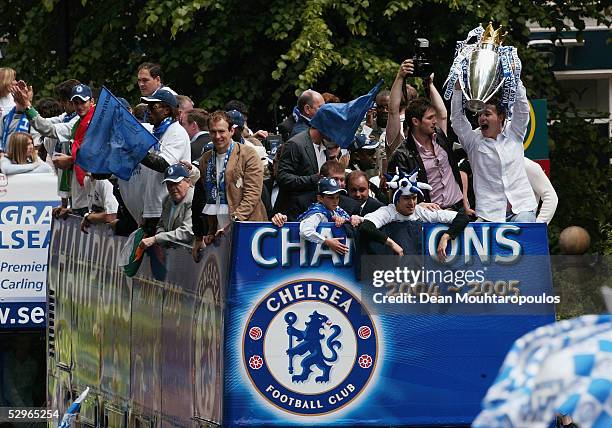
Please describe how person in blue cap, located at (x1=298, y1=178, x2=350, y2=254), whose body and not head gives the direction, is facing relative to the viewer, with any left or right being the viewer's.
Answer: facing the viewer and to the right of the viewer

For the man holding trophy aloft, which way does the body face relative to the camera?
toward the camera

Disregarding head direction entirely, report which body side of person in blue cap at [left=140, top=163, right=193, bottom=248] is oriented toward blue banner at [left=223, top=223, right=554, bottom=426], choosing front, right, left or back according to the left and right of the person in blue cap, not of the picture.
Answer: left

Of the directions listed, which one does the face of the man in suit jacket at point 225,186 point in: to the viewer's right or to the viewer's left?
to the viewer's left

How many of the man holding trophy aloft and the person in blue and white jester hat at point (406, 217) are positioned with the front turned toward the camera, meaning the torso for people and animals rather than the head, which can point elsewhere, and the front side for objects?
2

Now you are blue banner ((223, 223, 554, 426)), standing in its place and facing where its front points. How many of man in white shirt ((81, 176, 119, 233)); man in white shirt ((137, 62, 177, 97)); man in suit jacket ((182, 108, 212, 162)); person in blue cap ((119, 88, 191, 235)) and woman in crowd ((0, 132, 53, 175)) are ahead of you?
0

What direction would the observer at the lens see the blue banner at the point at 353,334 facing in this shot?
facing the viewer

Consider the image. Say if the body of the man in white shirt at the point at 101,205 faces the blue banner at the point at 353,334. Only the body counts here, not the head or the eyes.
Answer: no

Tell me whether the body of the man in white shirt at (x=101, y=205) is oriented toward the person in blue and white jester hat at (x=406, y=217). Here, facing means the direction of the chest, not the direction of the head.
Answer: no

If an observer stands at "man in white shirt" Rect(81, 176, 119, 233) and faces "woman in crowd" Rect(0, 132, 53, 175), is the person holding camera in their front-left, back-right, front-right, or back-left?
back-right

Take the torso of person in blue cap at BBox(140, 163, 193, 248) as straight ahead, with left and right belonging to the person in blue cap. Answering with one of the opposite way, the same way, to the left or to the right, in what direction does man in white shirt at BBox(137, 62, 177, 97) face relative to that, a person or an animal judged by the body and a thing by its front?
the same way

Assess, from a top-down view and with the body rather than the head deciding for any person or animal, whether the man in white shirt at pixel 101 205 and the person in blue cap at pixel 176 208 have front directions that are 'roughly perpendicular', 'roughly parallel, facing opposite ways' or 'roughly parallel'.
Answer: roughly parallel

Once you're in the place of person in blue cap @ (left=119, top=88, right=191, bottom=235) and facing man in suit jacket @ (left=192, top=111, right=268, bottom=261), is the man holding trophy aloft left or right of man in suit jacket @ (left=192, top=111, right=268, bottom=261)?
left

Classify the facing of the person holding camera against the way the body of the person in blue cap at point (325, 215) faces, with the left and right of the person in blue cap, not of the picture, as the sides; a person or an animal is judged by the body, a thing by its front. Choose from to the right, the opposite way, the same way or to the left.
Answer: the same way
